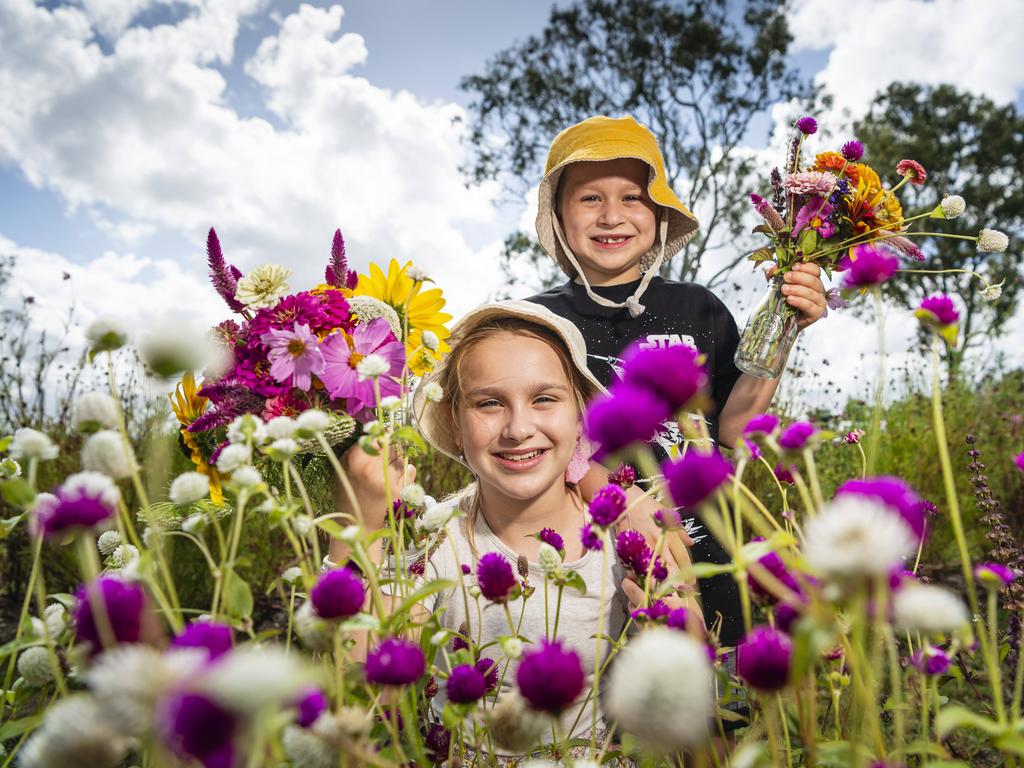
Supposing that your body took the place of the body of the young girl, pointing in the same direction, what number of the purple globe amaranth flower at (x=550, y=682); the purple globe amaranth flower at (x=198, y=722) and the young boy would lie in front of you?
2

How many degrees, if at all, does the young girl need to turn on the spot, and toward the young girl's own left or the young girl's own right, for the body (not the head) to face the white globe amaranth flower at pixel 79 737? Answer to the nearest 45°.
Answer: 0° — they already face it

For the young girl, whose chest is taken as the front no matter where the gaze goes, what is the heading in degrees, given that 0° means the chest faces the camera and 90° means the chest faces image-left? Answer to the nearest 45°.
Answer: approximately 0°

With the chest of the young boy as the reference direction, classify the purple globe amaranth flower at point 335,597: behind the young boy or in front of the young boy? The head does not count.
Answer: in front

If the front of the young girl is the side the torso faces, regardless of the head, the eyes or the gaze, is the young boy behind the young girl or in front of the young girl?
behind

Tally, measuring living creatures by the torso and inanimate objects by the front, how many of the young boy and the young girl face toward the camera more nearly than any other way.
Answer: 2

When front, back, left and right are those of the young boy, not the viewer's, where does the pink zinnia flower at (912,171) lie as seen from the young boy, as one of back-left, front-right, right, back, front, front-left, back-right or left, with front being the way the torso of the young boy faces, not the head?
front-left

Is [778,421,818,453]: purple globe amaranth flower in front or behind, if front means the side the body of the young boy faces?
in front

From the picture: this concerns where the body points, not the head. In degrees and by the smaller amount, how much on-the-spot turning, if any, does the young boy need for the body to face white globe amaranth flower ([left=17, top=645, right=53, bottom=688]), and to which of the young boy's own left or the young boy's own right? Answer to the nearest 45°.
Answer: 0° — they already face it

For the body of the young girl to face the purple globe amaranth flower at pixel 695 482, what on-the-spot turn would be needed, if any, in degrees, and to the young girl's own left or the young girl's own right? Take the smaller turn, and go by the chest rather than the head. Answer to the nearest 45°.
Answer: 0° — they already face it

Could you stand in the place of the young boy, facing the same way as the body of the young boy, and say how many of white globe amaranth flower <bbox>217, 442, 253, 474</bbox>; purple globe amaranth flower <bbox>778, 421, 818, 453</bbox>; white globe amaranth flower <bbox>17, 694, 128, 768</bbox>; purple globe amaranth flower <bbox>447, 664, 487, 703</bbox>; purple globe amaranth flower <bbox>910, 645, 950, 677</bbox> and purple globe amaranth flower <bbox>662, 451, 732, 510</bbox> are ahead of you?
6

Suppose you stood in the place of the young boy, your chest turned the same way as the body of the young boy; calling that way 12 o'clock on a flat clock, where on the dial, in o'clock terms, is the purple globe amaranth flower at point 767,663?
The purple globe amaranth flower is roughly at 12 o'clock from the young boy.

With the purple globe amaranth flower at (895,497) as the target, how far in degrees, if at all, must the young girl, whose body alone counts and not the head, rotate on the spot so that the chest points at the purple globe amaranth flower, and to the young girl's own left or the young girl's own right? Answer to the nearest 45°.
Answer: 0° — they already face it
